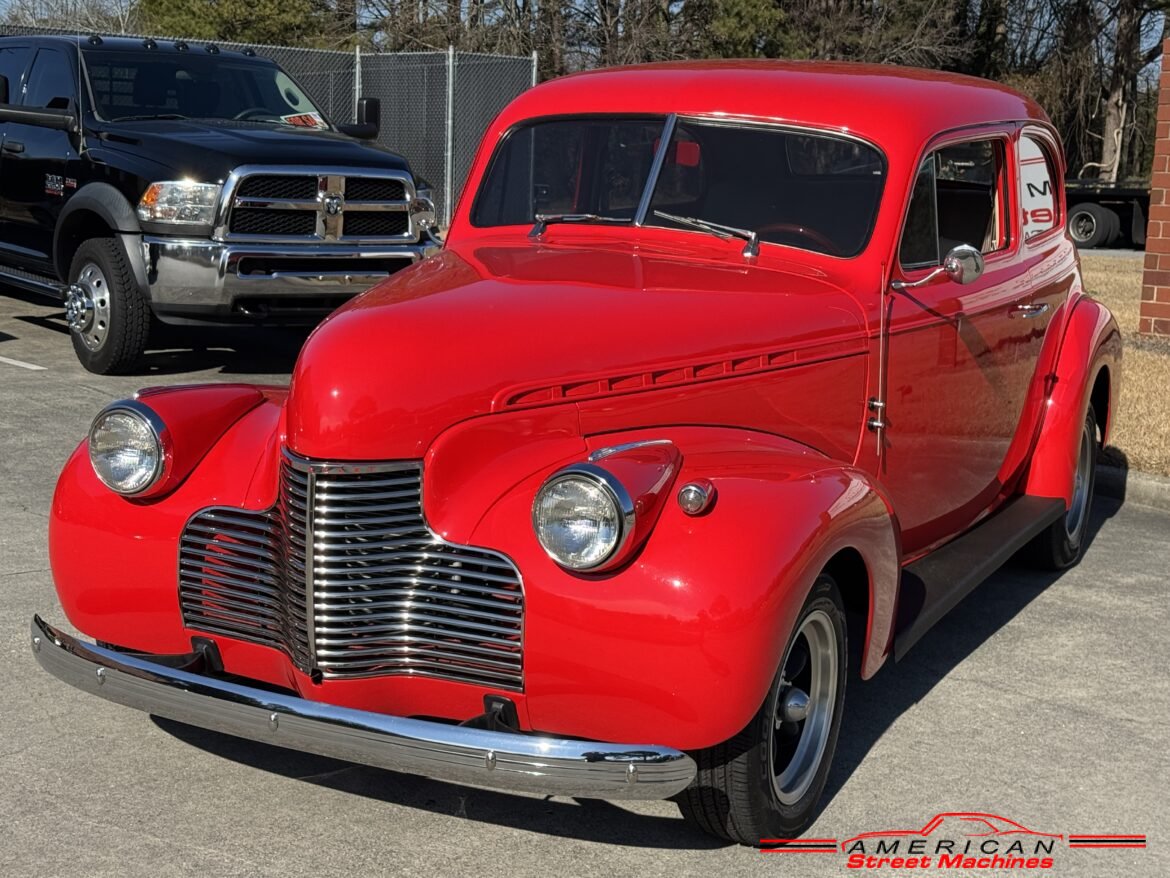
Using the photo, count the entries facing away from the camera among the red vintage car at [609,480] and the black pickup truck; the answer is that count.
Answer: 0

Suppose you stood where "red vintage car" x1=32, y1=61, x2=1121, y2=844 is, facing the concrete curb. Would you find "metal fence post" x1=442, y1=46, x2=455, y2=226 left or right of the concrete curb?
left

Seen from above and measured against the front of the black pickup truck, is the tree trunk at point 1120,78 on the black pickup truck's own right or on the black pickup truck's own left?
on the black pickup truck's own left

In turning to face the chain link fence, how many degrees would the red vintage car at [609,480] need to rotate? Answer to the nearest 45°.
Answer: approximately 135° to its right

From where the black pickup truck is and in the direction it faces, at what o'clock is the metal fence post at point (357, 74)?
The metal fence post is roughly at 8 o'clock from the black pickup truck.

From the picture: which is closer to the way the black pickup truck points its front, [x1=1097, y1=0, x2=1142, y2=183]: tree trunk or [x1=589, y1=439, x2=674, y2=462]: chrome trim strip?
the chrome trim strip

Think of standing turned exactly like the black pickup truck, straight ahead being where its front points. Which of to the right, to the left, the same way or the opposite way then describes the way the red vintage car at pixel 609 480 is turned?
to the right

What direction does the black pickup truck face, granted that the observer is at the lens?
facing the viewer and to the right of the viewer

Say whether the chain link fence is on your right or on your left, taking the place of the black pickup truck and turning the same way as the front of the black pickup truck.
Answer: on your left

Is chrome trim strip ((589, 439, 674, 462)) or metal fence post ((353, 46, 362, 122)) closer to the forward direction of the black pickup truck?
the chrome trim strip

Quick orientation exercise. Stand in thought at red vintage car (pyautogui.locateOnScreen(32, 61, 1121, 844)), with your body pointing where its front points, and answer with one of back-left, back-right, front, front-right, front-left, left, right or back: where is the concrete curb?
back

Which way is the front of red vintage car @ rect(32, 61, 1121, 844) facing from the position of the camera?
facing the viewer and to the left of the viewer

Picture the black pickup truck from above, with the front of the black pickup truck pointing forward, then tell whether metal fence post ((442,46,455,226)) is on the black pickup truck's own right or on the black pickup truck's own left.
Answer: on the black pickup truck's own left
